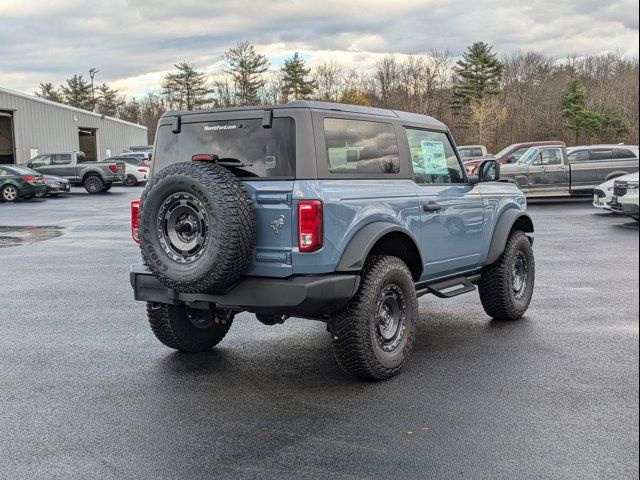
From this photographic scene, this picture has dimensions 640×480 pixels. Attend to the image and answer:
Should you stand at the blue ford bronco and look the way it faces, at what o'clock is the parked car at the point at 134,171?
The parked car is roughly at 10 o'clock from the blue ford bronco.

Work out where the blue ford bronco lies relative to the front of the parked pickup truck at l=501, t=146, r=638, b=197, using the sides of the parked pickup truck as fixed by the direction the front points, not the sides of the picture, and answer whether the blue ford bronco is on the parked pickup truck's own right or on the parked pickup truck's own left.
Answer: on the parked pickup truck's own left

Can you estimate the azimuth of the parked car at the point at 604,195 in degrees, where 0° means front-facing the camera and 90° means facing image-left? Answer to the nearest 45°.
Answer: approximately 45°

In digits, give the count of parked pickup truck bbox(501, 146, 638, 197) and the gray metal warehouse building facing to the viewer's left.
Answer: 1

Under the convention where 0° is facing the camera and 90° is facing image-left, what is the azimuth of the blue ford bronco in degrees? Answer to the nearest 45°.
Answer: approximately 225°

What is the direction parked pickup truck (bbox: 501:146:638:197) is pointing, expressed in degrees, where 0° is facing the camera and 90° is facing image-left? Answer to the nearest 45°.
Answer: approximately 90°
